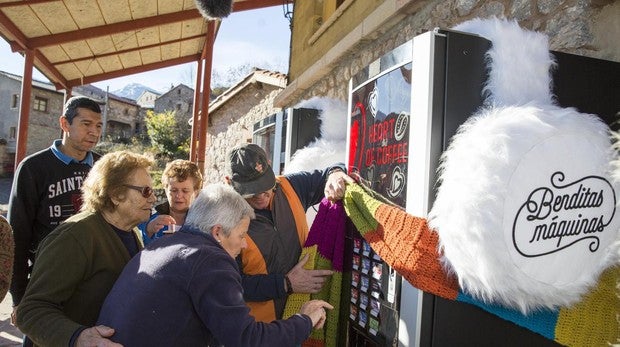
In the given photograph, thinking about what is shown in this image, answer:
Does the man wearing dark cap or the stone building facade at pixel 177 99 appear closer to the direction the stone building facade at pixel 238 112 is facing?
the man wearing dark cap

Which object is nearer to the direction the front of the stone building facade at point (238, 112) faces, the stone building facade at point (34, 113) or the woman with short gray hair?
the woman with short gray hair

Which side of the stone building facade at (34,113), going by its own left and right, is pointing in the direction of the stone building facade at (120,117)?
left

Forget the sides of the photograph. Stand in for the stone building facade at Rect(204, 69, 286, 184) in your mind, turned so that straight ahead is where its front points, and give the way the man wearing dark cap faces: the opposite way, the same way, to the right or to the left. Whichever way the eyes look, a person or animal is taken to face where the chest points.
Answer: to the left

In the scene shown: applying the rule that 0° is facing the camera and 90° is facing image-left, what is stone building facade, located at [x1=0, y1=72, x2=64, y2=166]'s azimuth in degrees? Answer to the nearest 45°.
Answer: approximately 315°

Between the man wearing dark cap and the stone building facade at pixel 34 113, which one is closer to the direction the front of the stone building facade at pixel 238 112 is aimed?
the man wearing dark cap

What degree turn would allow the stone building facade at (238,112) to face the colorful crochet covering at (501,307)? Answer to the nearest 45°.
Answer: approximately 45° to its left

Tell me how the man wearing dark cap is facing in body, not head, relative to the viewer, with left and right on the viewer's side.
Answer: facing the viewer and to the right of the viewer

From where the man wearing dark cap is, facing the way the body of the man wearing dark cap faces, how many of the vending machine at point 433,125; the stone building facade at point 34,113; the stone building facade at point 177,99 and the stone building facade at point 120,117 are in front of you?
1

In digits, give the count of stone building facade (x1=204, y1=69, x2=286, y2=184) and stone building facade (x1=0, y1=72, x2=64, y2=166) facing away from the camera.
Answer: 0

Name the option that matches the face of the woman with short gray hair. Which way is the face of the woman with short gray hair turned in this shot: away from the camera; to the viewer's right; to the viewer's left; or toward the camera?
to the viewer's right

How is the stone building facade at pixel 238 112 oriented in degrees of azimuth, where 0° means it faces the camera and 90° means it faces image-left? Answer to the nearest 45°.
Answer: approximately 45°

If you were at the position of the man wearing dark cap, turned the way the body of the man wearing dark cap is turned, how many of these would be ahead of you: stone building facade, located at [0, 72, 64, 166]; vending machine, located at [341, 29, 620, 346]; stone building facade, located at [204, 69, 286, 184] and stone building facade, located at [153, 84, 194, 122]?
1

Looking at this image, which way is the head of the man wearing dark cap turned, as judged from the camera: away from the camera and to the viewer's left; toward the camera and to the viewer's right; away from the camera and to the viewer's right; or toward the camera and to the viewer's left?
toward the camera and to the viewer's right

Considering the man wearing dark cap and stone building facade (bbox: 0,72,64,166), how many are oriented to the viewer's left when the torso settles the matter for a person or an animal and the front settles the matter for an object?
0
